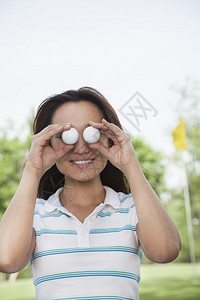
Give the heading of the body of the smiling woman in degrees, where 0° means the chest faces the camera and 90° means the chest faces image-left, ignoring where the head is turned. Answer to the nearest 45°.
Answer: approximately 0°

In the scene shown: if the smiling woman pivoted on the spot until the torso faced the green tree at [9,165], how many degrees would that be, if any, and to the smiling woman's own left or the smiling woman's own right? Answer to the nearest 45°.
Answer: approximately 180°

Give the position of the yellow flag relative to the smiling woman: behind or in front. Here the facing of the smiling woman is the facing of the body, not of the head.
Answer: behind
